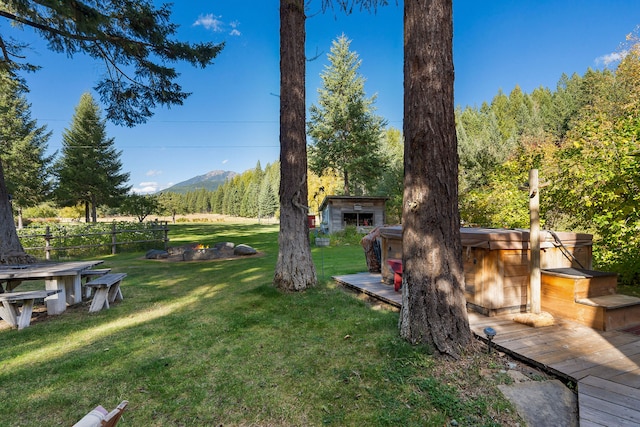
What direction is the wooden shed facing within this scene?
toward the camera

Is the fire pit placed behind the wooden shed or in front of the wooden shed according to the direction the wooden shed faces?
in front

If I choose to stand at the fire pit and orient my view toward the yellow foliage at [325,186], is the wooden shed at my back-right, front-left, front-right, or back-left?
front-right

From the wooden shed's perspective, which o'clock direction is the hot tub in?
The hot tub is roughly at 12 o'clock from the wooden shed.

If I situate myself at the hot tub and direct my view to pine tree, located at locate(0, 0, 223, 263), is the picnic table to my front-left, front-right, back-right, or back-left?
front-left

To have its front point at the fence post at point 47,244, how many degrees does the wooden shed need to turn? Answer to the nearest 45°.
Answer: approximately 45° to its right

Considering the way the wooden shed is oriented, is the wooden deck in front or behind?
in front

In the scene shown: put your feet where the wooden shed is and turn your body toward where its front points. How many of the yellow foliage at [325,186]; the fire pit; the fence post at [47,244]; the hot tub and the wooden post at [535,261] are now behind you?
1

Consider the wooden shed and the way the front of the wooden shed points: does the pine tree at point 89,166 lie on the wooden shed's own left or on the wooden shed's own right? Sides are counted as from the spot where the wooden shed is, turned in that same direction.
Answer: on the wooden shed's own right

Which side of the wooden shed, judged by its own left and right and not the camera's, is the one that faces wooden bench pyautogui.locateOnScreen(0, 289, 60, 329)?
front
